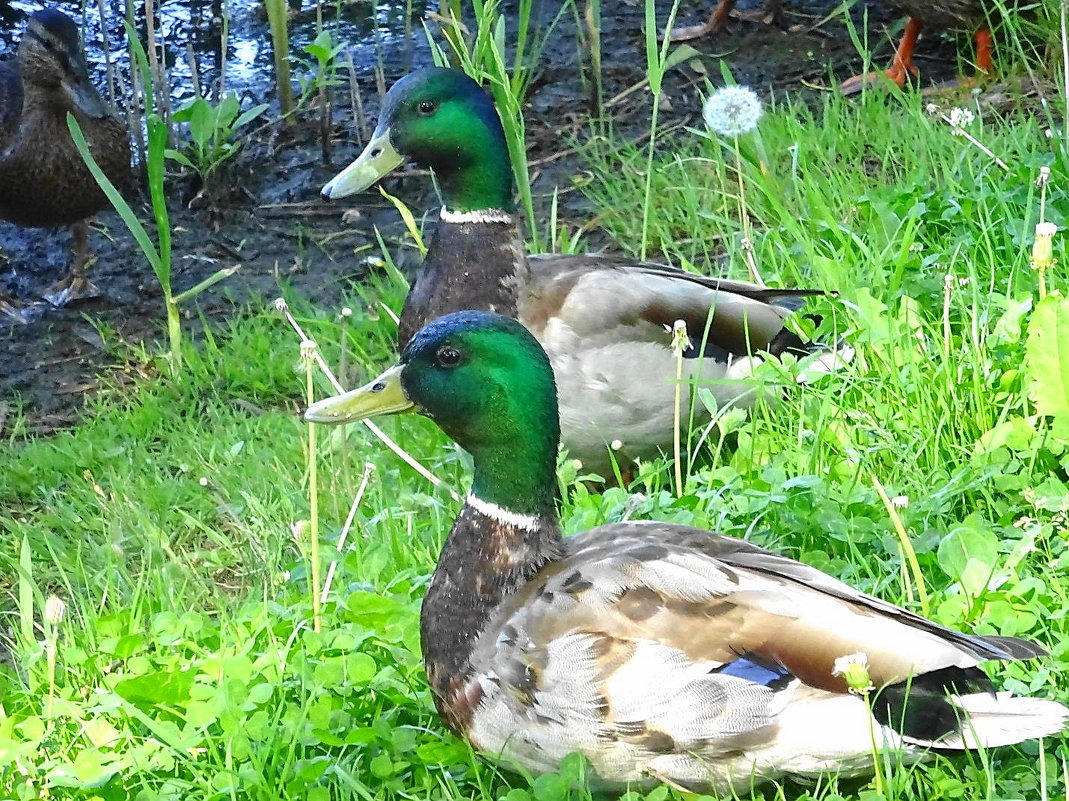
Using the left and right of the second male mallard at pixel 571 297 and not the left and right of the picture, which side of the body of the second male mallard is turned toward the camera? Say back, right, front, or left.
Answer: left

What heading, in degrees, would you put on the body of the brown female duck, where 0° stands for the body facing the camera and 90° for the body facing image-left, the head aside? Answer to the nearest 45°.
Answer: approximately 315°

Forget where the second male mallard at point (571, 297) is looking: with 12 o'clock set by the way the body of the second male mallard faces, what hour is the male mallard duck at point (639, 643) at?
The male mallard duck is roughly at 9 o'clock from the second male mallard.

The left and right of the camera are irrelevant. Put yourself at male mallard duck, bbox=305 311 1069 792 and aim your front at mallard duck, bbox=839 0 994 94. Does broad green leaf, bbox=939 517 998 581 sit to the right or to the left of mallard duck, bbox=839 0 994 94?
right

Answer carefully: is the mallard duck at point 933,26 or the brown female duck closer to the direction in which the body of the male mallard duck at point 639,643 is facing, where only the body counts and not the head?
the brown female duck

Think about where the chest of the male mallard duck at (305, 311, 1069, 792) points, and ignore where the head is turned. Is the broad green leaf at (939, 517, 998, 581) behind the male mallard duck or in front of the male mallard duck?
behind

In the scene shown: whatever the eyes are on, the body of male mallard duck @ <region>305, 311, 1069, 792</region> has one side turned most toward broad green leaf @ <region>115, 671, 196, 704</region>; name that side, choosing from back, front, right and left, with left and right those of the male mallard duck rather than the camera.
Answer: front

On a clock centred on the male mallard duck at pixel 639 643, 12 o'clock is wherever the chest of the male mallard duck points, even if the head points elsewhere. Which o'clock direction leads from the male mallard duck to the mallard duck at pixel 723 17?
The mallard duck is roughly at 3 o'clock from the male mallard duck.

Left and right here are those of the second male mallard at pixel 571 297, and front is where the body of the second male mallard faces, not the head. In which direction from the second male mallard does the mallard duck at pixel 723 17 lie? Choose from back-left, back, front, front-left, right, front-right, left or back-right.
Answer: right

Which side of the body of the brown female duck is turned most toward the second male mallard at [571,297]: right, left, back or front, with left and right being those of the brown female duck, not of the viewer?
front

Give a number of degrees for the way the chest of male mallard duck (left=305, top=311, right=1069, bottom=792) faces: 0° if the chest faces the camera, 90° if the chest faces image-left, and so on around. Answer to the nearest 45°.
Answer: approximately 90°

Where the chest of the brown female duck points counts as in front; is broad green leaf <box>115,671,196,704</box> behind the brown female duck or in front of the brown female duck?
in front
